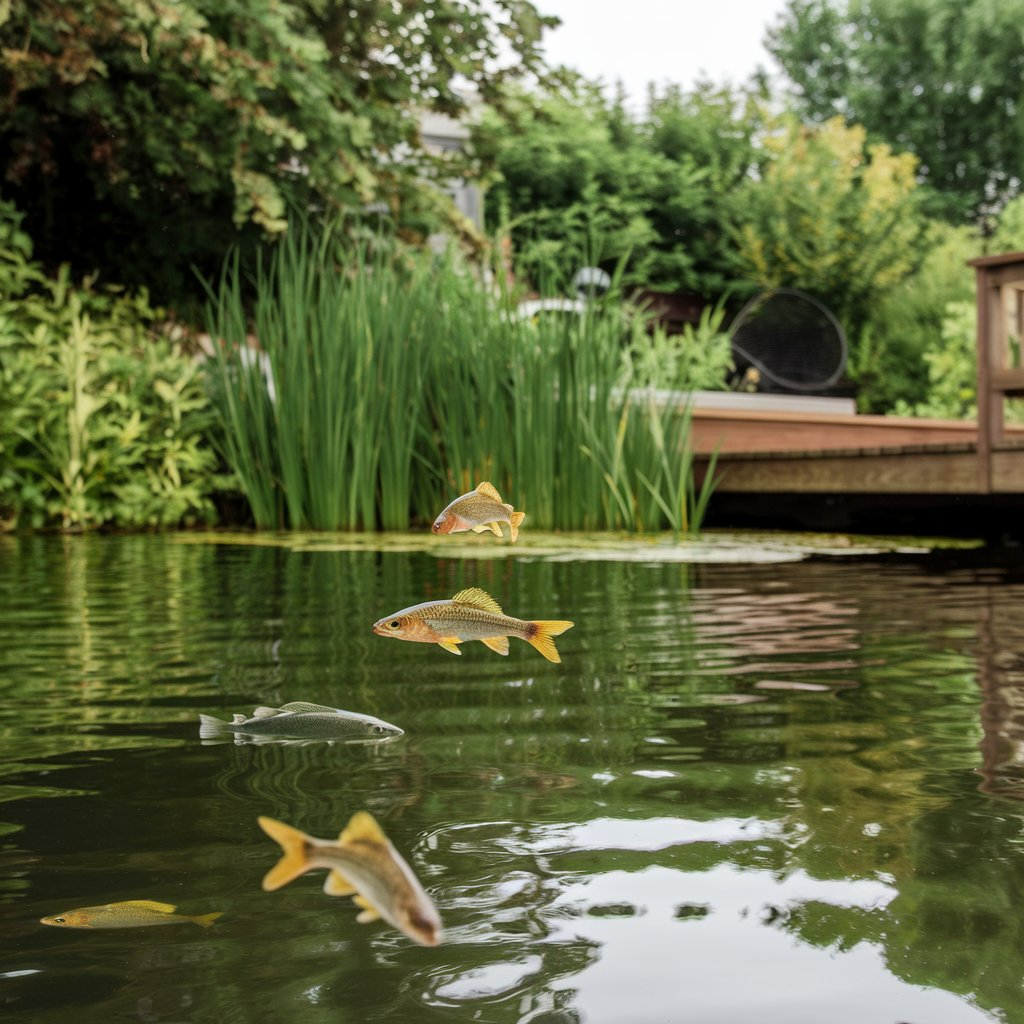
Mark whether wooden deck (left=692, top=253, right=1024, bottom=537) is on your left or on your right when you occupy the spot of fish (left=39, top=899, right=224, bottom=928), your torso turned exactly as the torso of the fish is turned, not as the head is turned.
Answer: on your right

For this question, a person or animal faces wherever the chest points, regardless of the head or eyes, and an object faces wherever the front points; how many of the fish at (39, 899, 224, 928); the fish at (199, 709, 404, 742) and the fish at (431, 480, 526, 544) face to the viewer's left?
2

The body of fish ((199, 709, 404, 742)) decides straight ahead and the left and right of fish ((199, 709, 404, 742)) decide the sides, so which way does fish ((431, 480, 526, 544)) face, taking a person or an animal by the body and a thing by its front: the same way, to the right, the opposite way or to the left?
the opposite way

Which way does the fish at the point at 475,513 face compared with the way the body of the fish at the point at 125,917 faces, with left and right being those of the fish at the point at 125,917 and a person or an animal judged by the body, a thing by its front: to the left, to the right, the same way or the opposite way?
the same way

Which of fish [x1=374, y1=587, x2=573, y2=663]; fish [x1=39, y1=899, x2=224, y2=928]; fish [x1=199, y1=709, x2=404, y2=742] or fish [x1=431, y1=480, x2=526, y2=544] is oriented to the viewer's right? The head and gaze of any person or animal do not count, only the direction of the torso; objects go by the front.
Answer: fish [x1=199, y1=709, x2=404, y2=742]

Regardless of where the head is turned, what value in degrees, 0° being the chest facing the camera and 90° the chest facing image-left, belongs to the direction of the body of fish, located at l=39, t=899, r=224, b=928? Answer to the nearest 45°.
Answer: approximately 90°

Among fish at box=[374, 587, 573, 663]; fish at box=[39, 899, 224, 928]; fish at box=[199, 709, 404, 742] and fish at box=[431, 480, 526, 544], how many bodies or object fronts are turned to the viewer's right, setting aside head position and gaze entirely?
1

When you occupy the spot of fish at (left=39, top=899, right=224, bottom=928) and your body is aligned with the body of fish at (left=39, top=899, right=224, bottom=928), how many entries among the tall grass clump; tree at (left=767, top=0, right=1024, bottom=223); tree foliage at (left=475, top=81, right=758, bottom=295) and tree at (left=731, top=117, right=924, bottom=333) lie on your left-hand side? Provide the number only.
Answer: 0

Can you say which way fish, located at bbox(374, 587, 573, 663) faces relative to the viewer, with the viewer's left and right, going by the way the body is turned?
facing to the left of the viewer

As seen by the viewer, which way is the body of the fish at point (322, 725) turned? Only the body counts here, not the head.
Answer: to the viewer's right

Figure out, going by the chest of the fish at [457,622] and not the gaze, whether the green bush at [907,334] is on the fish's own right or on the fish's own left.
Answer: on the fish's own right

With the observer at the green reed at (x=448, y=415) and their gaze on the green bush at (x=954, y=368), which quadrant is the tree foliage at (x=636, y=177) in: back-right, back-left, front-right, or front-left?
front-left

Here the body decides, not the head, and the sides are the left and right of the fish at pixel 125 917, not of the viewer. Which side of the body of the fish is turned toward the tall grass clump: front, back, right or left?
right

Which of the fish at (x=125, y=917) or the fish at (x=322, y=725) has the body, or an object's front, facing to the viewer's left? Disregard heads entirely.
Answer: the fish at (x=125, y=917)

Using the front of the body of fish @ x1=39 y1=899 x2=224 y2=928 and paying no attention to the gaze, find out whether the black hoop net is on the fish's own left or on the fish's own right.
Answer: on the fish's own right

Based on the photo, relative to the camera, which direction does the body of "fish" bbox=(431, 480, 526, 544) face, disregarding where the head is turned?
to the viewer's left
